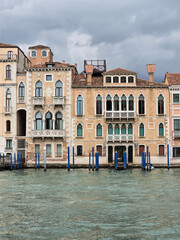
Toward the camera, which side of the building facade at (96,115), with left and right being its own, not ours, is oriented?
front
